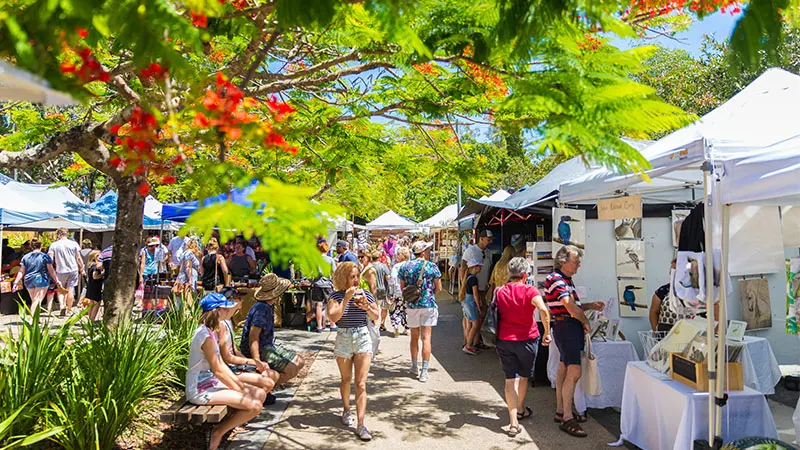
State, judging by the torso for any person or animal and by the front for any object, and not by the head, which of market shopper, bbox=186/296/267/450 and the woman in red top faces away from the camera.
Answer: the woman in red top

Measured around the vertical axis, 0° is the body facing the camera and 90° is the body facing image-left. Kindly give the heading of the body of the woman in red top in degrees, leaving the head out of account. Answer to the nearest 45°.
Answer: approximately 180°

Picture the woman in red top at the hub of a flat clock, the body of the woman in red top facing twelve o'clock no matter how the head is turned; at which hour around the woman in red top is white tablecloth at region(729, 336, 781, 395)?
The white tablecloth is roughly at 2 o'clock from the woman in red top.

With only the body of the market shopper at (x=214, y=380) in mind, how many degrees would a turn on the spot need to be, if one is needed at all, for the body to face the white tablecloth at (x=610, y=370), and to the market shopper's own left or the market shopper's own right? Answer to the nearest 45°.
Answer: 0° — they already face it

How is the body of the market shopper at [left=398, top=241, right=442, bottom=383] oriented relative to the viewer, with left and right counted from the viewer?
facing away from the viewer

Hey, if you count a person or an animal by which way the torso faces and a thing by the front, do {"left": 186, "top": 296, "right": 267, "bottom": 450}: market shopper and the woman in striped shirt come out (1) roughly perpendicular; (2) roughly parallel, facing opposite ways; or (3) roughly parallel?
roughly perpendicular

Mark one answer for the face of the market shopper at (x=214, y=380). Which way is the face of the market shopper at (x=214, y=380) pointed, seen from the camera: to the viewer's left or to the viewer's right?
to the viewer's right

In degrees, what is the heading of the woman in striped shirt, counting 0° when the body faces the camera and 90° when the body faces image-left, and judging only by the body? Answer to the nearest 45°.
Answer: approximately 0°

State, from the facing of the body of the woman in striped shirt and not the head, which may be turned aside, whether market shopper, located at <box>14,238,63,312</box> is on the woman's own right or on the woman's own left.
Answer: on the woman's own right

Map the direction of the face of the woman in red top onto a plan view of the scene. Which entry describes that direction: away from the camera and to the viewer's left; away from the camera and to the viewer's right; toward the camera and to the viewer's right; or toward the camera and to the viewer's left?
away from the camera and to the viewer's right
